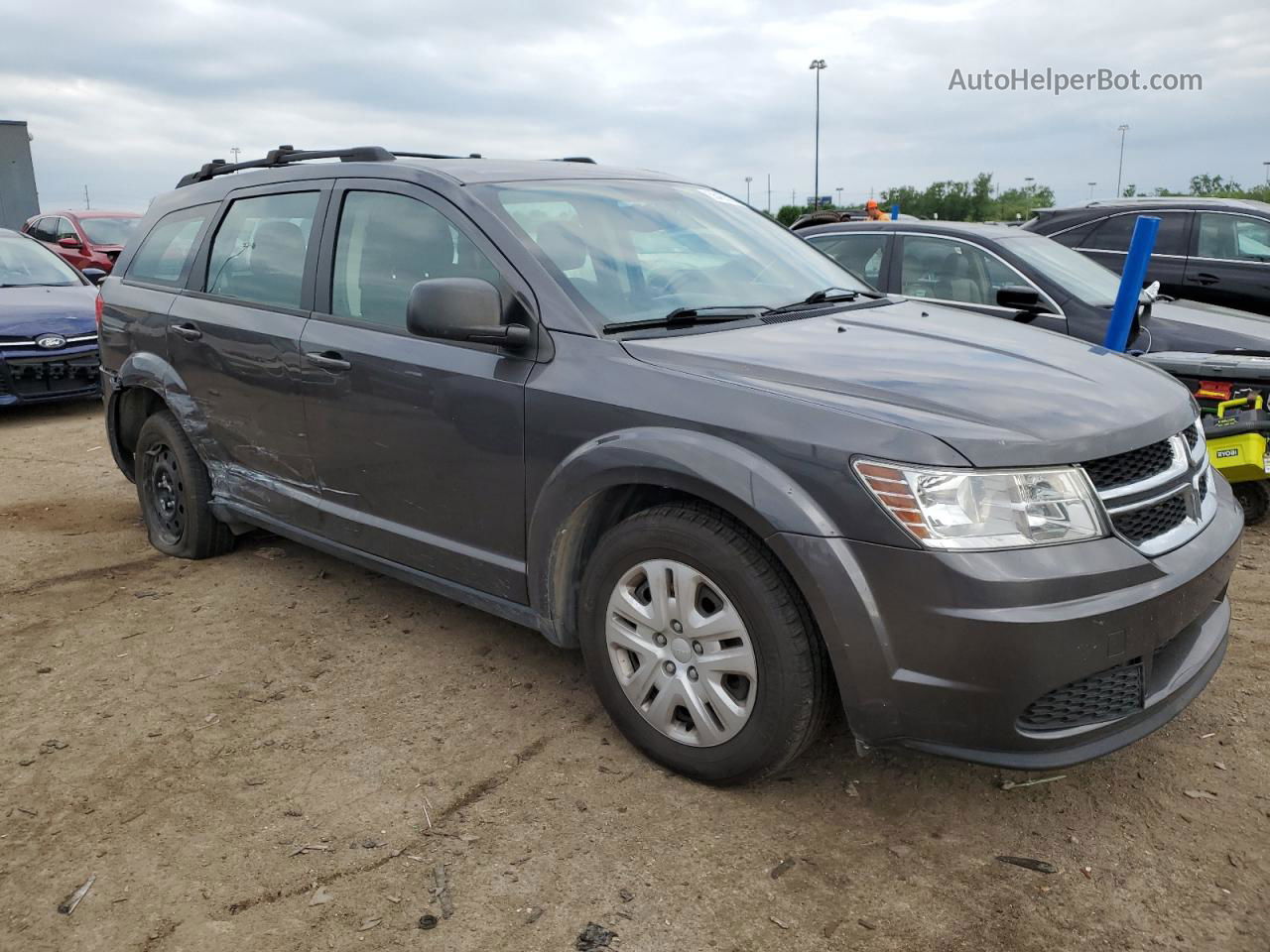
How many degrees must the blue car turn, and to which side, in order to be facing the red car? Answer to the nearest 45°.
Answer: approximately 135° to its left

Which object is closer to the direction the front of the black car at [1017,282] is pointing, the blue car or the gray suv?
the gray suv

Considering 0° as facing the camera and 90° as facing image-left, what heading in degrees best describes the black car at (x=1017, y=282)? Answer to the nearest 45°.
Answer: approximately 315°

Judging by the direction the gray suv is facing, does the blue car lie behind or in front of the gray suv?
behind
